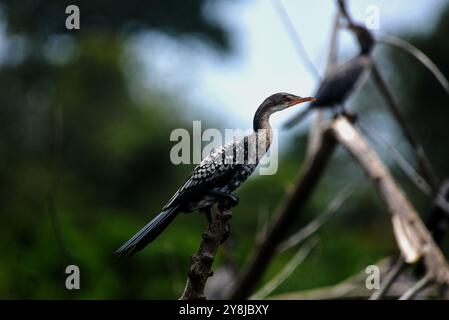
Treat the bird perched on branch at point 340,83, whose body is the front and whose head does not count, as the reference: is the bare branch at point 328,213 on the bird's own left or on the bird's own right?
on the bird's own right

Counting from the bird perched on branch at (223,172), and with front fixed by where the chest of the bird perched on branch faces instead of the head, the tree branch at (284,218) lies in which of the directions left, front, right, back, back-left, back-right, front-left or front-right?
left

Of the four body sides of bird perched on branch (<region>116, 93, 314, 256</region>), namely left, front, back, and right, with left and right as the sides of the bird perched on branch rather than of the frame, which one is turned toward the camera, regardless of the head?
right

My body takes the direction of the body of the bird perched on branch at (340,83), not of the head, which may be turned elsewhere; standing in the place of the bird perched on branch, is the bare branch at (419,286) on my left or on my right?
on my right

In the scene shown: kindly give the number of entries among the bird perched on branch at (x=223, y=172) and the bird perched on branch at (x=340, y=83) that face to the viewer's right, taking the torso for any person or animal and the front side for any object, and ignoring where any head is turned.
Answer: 2

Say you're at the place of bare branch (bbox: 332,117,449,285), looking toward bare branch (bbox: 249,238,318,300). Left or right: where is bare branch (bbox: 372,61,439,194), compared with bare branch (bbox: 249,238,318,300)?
right

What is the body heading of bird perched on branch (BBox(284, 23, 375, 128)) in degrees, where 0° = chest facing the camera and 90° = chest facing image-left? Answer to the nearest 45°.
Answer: approximately 270°

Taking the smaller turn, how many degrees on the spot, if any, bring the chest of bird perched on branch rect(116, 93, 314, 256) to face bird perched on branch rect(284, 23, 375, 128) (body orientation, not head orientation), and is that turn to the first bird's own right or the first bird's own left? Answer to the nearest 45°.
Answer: approximately 90° to the first bird's own left
